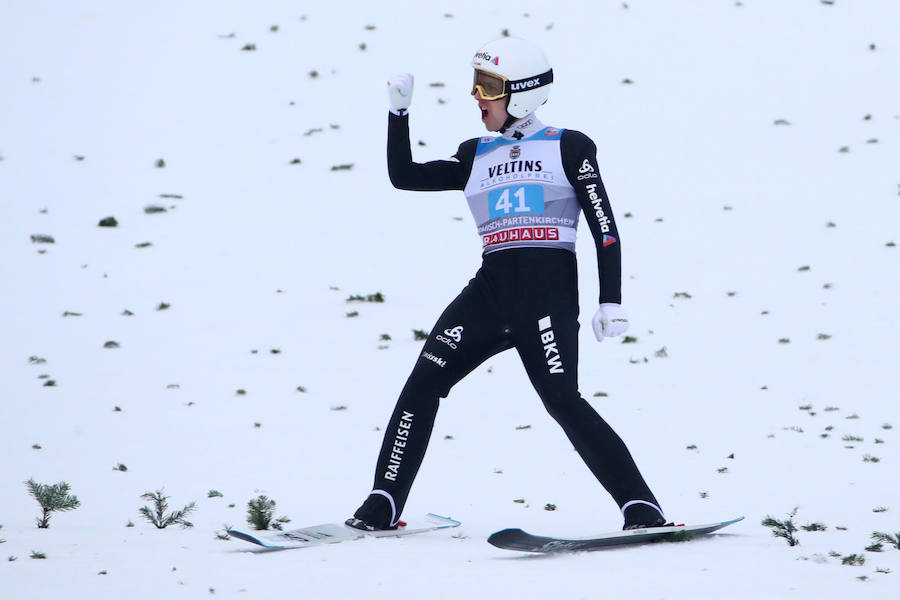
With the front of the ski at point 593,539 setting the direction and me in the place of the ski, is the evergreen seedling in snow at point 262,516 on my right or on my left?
on my right

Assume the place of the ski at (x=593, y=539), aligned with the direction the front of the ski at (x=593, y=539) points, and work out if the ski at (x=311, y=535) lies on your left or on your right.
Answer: on your right

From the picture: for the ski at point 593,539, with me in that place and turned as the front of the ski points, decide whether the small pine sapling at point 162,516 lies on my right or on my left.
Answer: on my right

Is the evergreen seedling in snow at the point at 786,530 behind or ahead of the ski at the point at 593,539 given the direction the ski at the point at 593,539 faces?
behind

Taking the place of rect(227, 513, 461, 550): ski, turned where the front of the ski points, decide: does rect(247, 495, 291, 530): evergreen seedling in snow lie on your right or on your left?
on your right
